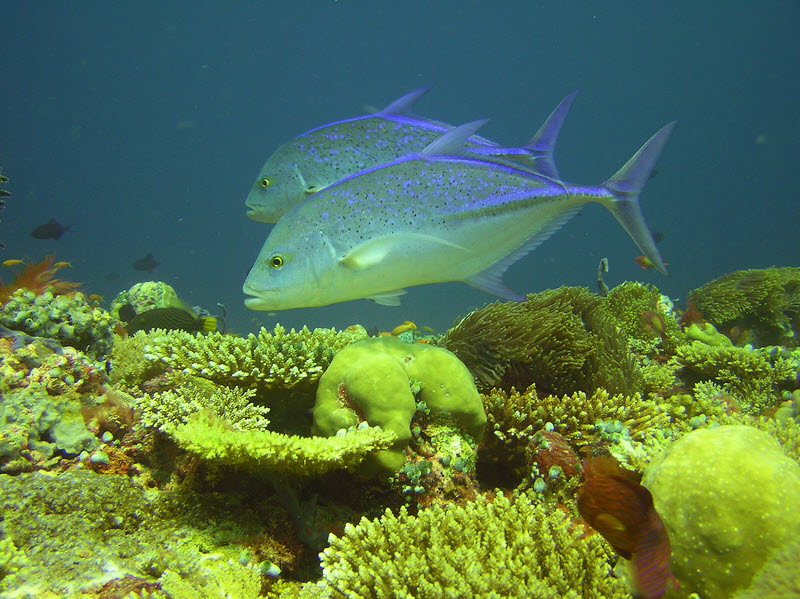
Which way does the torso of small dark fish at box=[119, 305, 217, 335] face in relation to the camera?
to the viewer's left

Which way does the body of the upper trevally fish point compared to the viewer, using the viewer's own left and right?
facing to the left of the viewer

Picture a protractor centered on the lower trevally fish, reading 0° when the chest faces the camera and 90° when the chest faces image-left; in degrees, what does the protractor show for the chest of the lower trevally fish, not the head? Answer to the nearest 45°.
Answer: approximately 90°

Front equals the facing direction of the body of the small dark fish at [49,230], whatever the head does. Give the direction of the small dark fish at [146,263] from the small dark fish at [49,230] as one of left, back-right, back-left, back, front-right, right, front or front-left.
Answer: back-right

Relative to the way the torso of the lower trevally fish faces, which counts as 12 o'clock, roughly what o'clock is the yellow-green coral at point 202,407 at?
The yellow-green coral is roughly at 12 o'clock from the lower trevally fish.

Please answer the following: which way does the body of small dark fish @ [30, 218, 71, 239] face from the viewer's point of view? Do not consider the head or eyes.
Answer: to the viewer's left
